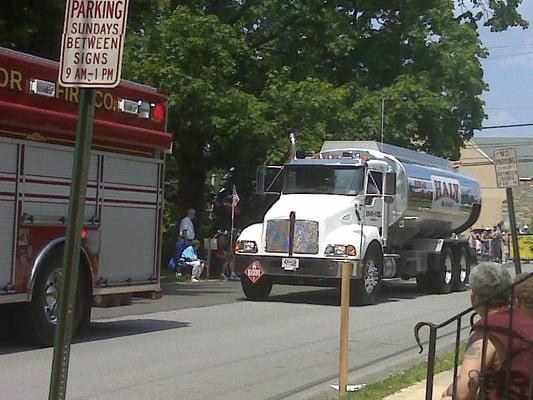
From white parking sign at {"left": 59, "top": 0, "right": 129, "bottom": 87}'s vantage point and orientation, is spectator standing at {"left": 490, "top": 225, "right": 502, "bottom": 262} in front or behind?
behind

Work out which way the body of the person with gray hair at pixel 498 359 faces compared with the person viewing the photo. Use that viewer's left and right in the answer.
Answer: facing away from the viewer and to the left of the viewer

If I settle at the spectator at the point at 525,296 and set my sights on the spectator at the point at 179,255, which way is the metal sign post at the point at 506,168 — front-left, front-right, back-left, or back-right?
front-right

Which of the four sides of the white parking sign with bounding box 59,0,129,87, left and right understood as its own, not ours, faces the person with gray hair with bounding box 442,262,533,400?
left

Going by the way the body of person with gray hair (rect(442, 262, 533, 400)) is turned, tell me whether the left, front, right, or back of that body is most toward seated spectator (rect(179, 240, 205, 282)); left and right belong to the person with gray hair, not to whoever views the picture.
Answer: front

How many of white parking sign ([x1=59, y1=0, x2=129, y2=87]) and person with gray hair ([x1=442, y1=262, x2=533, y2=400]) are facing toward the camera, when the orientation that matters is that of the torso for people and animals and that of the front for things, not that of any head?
1

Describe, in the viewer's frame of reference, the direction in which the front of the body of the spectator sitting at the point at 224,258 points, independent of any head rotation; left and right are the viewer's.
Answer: facing the viewer and to the right of the viewer

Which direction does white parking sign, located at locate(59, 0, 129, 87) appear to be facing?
toward the camera

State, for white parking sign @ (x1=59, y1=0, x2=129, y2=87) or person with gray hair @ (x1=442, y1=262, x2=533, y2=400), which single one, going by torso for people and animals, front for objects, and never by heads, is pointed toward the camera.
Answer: the white parking sign

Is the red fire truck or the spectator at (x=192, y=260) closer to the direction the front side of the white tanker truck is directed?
the red fire truck
